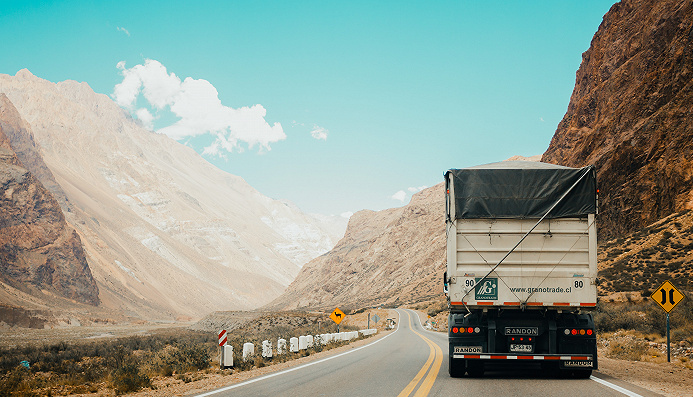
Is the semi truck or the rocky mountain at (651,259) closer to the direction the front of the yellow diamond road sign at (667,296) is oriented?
the semi truck

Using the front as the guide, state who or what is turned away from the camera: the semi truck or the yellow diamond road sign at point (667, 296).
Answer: the semi truck

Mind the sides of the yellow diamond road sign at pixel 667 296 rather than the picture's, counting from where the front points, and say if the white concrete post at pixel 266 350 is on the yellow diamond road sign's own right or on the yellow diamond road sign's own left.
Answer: on the yellow diamond road sign's own right

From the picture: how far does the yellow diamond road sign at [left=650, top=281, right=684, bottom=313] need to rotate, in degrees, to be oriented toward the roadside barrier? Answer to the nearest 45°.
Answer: approximately 90° to its right

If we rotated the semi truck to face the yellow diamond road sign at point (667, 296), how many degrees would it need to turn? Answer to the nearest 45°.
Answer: approximately 45° to its right

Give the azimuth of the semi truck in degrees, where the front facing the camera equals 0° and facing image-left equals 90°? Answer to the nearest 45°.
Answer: approximately 180°

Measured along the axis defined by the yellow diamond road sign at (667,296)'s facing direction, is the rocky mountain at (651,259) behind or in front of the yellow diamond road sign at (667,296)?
behind

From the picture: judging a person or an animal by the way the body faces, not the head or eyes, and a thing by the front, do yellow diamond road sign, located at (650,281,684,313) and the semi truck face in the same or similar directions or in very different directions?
very different directions

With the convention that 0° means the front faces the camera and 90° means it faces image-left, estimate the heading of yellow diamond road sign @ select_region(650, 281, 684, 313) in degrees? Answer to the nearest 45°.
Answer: approximately 0°

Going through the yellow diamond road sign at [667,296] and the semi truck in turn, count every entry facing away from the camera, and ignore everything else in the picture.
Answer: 1

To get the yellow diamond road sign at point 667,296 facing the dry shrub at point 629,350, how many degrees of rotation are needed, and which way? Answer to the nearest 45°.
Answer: approximately 135° to its right
